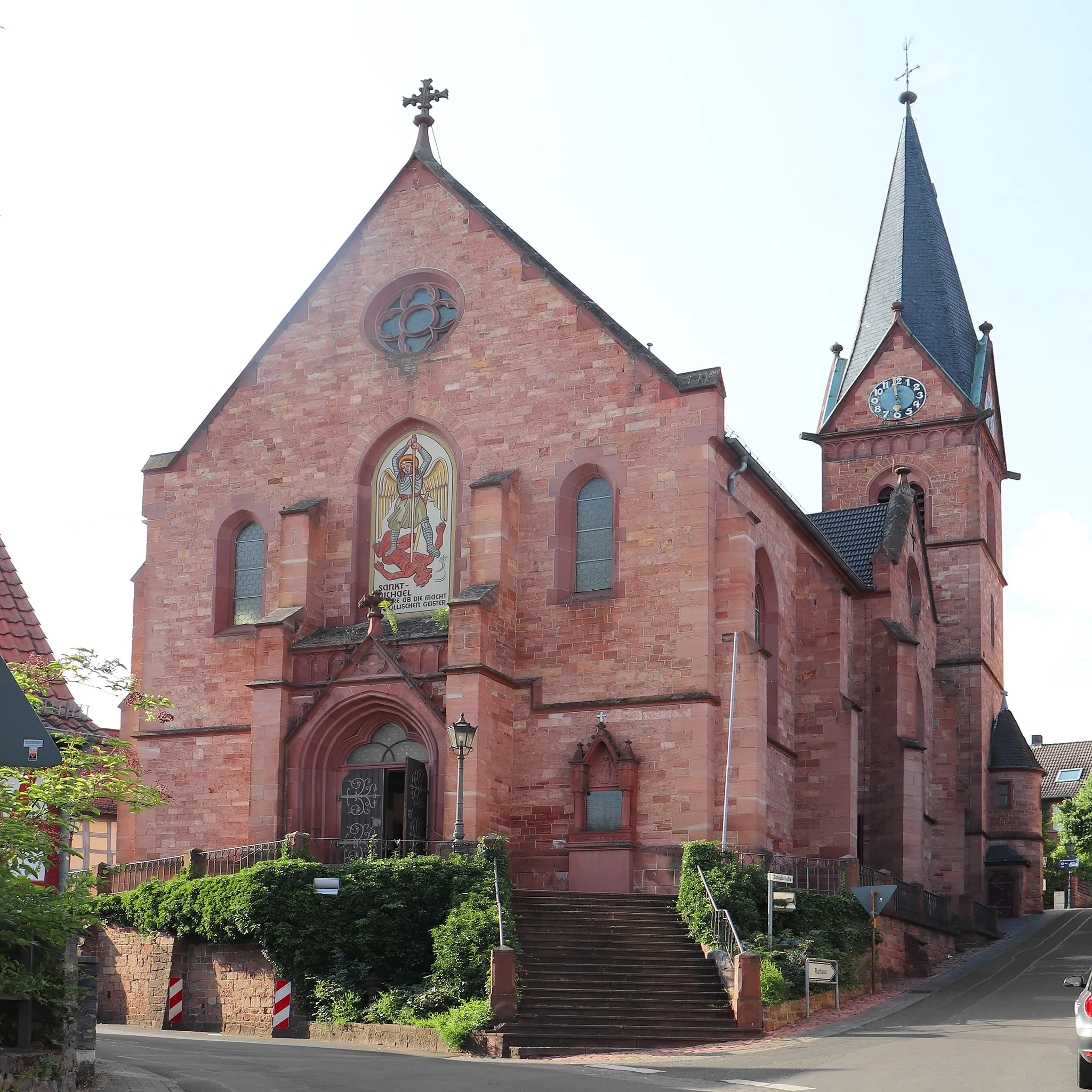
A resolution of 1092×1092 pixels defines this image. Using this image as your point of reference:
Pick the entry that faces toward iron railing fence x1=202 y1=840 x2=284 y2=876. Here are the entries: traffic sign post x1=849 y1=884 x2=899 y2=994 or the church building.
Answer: the church building

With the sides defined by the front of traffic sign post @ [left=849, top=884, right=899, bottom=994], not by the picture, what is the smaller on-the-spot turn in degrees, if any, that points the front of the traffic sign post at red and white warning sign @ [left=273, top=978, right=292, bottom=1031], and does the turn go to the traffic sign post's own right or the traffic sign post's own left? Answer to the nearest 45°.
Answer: approximately 135° to the traffic sign post's own left

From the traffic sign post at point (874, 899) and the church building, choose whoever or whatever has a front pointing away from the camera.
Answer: the traffic sign post

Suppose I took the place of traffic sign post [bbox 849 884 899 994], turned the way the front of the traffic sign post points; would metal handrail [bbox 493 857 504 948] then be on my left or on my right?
on my left

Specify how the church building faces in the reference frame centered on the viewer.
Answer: facing the viewer and to the left of the viewer
